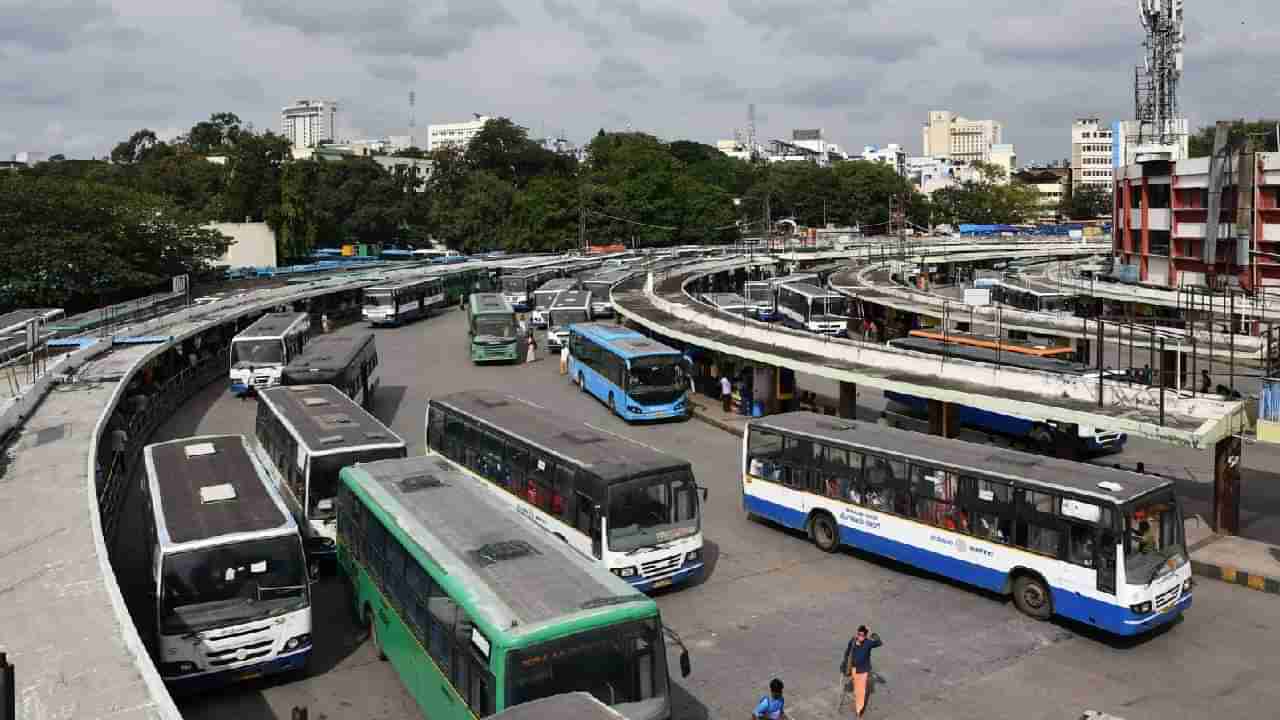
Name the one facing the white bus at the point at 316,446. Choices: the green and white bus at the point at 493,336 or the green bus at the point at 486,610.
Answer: the green and white bus

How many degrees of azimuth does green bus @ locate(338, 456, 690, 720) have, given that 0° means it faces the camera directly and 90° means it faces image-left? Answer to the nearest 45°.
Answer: approximately 315°

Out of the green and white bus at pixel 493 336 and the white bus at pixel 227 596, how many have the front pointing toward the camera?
2

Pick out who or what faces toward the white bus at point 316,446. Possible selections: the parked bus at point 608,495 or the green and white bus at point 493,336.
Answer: the green and white bus

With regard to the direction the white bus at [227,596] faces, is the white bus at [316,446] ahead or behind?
behind

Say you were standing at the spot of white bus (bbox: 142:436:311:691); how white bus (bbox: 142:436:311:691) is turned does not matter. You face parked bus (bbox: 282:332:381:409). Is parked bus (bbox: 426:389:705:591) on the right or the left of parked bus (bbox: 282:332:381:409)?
right

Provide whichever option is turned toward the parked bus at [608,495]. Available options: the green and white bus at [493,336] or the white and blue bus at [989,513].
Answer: the green and white bus

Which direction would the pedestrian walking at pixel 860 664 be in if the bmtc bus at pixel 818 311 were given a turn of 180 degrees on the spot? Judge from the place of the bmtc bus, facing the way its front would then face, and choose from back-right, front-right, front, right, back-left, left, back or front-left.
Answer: back-left

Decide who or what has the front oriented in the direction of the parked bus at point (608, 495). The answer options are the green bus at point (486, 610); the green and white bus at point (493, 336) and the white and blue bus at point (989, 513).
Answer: the green and white bus

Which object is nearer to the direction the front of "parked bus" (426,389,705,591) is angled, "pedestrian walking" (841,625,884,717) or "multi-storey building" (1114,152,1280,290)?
the pedestrian walking

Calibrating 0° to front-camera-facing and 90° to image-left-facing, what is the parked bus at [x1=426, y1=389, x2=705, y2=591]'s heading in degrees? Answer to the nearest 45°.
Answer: approximately 315°

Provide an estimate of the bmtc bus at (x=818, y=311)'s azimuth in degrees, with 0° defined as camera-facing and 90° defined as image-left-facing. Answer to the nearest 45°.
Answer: approximately 315°

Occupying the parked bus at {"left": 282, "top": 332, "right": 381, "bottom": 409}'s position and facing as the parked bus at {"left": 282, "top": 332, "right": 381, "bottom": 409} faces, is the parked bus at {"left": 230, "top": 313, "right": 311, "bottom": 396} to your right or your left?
on your right
